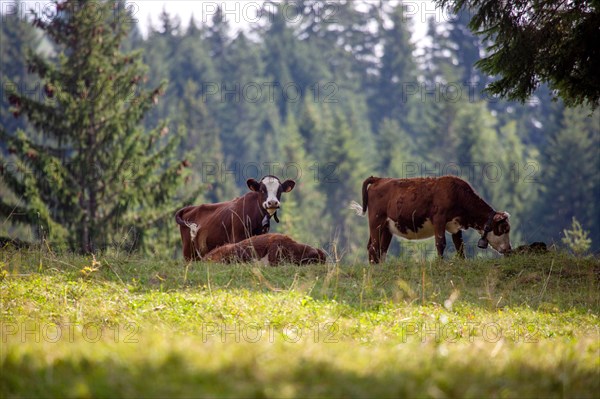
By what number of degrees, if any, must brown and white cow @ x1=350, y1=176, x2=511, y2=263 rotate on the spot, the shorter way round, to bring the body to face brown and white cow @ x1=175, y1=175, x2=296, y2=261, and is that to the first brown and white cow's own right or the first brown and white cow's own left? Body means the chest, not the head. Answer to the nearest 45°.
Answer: approximately 180°

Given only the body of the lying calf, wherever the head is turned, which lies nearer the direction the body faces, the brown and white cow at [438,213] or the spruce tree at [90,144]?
the brown and white cow

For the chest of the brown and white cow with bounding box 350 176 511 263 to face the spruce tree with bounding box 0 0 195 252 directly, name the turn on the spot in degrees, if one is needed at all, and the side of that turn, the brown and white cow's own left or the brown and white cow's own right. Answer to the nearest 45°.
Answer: approximately 135° to the brown and white cow's own left

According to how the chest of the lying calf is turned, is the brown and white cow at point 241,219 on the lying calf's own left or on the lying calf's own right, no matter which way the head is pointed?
on the lying calf's own left

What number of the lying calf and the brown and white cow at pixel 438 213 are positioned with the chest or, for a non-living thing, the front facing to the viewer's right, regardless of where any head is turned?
2

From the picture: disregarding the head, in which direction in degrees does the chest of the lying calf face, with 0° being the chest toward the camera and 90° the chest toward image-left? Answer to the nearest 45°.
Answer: approximately 270°

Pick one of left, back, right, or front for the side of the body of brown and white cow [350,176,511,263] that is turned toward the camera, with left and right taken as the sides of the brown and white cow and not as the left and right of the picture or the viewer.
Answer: right

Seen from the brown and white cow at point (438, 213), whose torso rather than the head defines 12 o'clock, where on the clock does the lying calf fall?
The lying calf is roughly at 5 o'clock from the brown and white cow.
